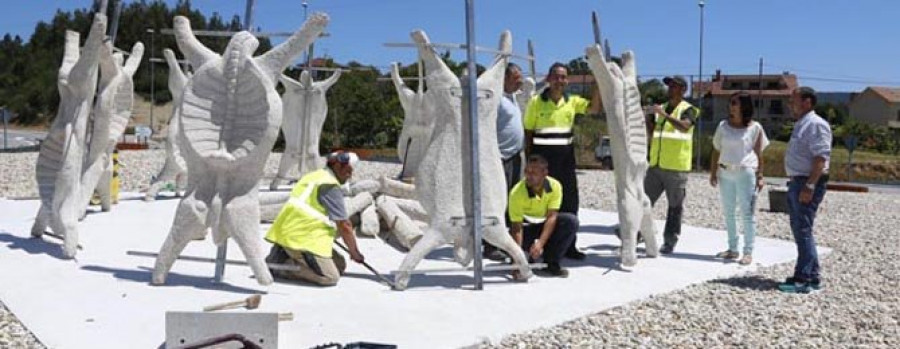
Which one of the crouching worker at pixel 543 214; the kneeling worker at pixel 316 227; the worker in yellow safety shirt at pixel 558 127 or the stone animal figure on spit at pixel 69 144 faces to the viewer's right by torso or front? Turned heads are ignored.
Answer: the kneeling worker

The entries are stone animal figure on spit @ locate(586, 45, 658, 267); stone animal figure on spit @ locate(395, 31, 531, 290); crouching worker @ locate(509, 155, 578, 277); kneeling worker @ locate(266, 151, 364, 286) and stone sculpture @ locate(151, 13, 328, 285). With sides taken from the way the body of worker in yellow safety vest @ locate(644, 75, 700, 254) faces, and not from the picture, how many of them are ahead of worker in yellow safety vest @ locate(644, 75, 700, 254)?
5

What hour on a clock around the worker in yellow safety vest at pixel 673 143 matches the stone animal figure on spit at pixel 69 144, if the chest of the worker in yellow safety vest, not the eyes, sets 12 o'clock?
The stone animal figure on spit is roughly at 1 o'clock from the worker in yellow safety vest.

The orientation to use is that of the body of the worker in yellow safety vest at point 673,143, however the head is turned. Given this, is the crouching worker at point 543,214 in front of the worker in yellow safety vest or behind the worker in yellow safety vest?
in front

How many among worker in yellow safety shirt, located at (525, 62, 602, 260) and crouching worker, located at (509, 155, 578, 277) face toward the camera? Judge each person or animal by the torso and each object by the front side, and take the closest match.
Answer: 2

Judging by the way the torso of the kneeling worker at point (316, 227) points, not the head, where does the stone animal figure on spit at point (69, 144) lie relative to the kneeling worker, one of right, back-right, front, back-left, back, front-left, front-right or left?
back-left

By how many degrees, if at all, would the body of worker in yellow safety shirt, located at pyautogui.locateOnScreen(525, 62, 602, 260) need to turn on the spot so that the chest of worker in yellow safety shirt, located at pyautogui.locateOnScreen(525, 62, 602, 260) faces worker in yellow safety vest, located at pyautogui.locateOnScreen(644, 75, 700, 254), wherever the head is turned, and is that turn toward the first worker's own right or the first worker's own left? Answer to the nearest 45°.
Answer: approximately 135° to the first worker's own left

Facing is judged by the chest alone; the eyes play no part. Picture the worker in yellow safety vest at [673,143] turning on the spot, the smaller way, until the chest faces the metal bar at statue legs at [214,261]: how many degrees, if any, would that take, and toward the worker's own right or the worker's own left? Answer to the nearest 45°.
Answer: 0° — they already face it

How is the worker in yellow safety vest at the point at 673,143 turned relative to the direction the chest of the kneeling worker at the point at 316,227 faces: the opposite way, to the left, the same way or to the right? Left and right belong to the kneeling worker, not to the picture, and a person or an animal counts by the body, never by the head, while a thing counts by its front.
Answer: the opposite way

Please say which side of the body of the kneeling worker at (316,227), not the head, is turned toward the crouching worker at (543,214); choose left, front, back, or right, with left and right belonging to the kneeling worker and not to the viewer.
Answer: front

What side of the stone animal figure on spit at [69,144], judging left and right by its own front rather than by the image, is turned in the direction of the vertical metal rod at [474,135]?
left

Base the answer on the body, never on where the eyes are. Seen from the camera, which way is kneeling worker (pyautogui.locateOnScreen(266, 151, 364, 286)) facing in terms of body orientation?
to the viewer's right

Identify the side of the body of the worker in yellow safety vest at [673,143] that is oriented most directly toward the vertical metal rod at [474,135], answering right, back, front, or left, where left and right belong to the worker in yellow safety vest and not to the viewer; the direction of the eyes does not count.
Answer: front

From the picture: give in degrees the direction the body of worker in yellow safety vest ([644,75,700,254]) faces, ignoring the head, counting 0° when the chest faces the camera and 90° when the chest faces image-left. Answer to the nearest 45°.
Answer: approximately 45°
